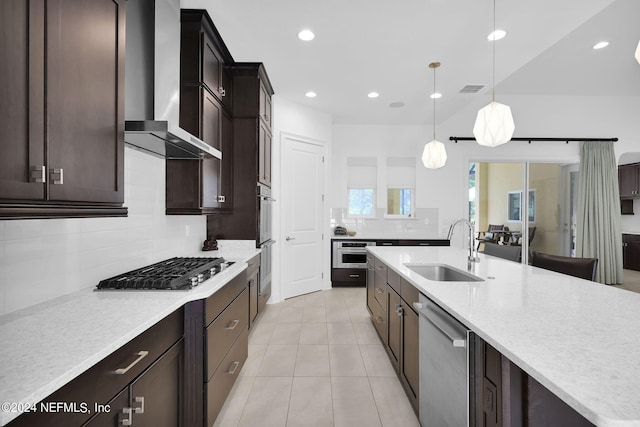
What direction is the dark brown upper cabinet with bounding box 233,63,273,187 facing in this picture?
to the viewer's right

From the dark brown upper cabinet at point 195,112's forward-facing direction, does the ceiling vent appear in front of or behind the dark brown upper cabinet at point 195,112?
in front

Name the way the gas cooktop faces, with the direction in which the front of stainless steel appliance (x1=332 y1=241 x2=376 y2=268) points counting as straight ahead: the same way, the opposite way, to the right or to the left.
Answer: to the left

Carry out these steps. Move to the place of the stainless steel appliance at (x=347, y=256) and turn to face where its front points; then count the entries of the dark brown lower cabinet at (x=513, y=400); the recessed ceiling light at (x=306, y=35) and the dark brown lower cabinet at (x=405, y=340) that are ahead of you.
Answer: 3

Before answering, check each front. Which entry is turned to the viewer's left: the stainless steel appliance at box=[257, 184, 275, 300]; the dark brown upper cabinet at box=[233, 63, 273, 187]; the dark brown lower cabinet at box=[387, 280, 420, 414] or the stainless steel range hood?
the dark brown lower cabinet

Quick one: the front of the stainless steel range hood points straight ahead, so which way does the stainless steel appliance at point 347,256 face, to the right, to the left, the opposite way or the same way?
to the right

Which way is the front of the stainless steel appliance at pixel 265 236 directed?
to the viewer's right

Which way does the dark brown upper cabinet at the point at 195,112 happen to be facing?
to the viewer's right

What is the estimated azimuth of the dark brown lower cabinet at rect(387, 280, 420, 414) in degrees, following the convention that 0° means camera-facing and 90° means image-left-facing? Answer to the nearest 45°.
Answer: approximately 90°
